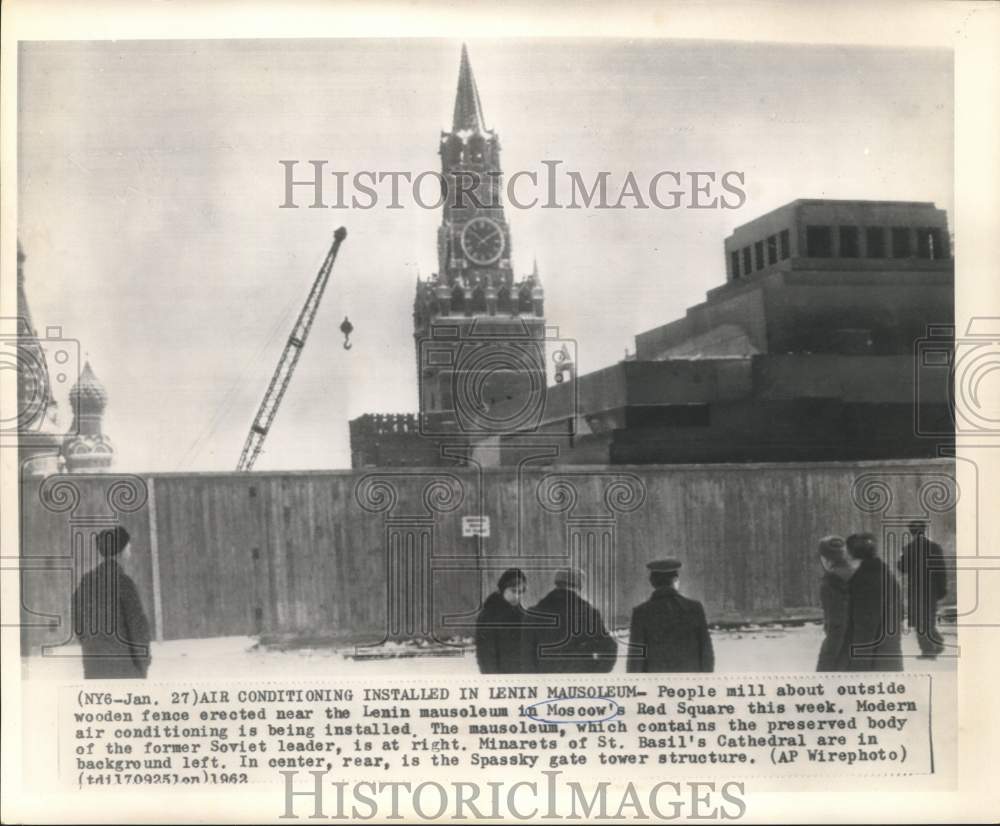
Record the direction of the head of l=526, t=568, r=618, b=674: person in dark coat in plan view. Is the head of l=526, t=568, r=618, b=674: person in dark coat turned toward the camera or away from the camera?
away from the camera

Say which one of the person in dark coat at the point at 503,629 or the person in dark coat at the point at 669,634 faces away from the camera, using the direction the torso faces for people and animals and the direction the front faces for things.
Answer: the person in dark coat at the point at 669,634

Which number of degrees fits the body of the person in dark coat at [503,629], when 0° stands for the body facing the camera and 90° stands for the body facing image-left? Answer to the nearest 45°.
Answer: approximately 315°

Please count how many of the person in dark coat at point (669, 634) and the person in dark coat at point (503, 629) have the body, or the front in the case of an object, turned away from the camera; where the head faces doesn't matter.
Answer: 1

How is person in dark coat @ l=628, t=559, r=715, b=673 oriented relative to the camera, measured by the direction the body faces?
away from the camera
